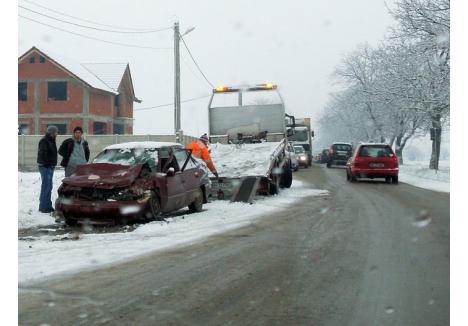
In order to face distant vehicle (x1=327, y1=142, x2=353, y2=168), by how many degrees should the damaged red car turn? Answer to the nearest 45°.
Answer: approximately 180°

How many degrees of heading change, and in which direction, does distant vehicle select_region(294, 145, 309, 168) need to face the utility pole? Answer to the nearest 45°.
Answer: approximately 45° to its right

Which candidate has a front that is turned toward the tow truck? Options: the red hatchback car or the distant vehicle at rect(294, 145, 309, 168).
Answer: the distant vehicle

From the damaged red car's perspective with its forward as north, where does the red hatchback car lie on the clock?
The red hatchback car is roughly at 6 o'clock from the damaged red car.

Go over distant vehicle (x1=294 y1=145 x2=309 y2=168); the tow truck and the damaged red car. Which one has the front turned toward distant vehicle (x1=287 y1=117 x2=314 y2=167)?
the tow truck

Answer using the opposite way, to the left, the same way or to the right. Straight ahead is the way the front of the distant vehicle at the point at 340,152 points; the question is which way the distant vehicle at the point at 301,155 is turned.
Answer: the opposite way

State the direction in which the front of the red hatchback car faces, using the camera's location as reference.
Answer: facing away from the viewer

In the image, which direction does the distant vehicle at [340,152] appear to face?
away from the camera

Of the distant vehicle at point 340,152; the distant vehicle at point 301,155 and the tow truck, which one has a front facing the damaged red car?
the distant vehicle at point 301,155

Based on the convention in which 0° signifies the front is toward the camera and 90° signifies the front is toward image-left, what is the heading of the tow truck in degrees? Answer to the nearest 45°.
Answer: approximately 180°

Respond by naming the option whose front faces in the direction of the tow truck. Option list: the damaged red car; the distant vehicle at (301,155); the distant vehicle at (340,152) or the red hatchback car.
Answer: the distant vehicle at (301,155)
